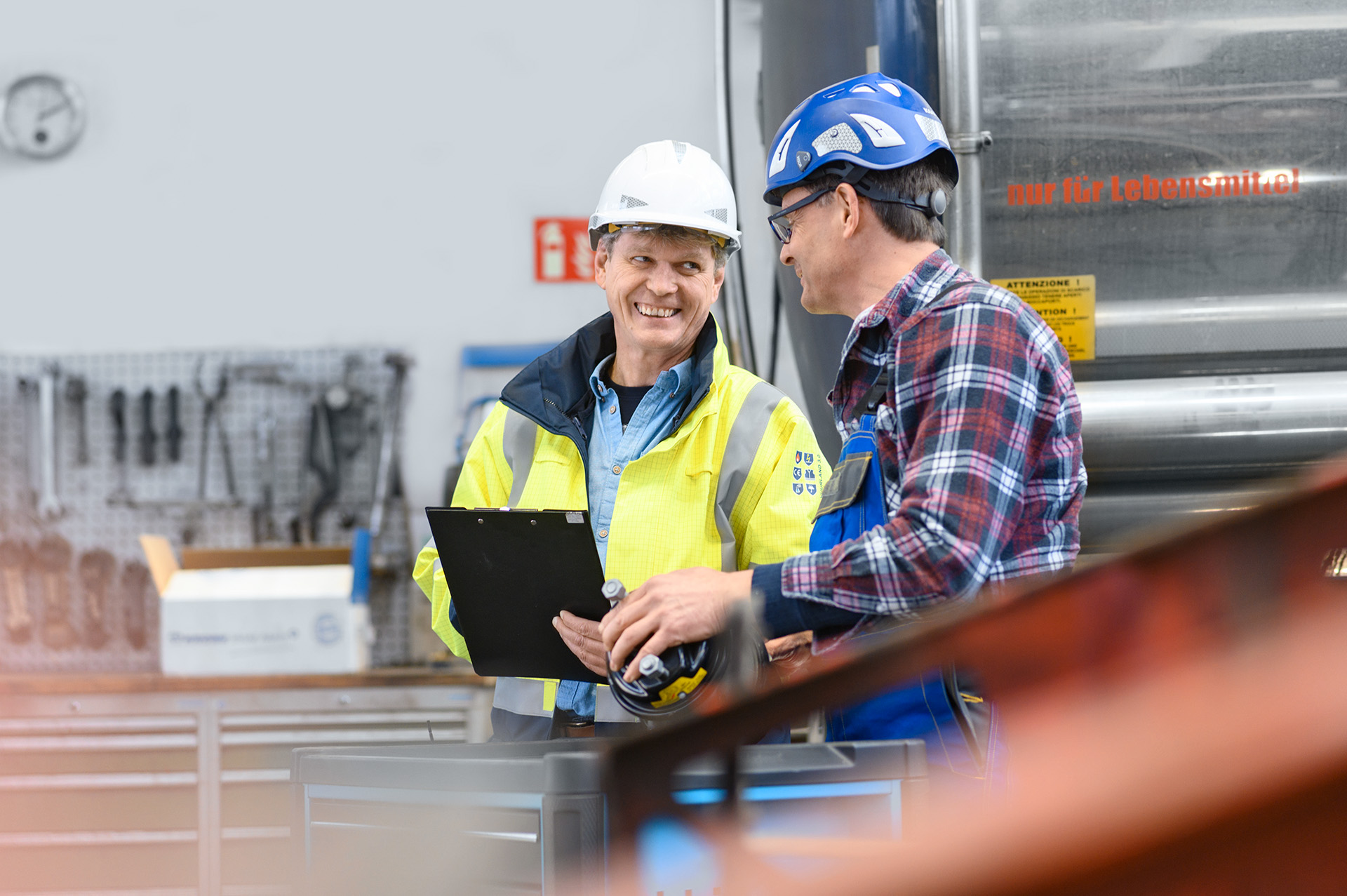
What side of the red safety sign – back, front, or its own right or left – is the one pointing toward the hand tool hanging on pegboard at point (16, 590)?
right

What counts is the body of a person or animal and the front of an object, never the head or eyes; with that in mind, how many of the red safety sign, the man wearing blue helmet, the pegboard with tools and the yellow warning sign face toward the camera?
3

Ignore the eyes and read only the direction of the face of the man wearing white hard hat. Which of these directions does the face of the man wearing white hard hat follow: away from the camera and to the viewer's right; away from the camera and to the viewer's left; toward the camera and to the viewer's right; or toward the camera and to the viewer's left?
toward the camera and to the viewer's right

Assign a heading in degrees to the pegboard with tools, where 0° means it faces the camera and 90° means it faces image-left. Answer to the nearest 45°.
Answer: approximately 0°

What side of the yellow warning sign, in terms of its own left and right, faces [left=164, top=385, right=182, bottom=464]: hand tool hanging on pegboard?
right

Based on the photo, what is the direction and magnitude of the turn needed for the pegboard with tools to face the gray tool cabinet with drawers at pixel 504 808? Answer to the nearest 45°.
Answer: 0° — it already faces it

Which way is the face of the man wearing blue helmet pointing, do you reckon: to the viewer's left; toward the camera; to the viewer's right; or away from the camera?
to the viewer's left

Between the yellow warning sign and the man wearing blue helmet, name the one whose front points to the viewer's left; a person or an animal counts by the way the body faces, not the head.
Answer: the man wearing blue helmet

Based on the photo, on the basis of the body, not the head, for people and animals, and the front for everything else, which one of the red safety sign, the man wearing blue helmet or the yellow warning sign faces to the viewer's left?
the man wearing blue helmet

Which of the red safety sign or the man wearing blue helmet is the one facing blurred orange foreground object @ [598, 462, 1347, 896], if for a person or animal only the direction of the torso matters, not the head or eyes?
the red safety sign

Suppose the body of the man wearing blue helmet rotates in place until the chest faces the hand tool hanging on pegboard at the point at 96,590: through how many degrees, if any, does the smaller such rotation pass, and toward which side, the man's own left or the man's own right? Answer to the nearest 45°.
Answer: approximately 45° to the man's own right

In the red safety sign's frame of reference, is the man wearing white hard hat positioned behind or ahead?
ahead

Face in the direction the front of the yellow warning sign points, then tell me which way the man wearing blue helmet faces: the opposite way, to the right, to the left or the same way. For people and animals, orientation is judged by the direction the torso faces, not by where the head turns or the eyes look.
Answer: to the right

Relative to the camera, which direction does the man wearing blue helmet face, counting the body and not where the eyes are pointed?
to the viewer's left

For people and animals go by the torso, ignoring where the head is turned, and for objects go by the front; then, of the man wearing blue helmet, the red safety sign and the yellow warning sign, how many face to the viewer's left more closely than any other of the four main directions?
1
